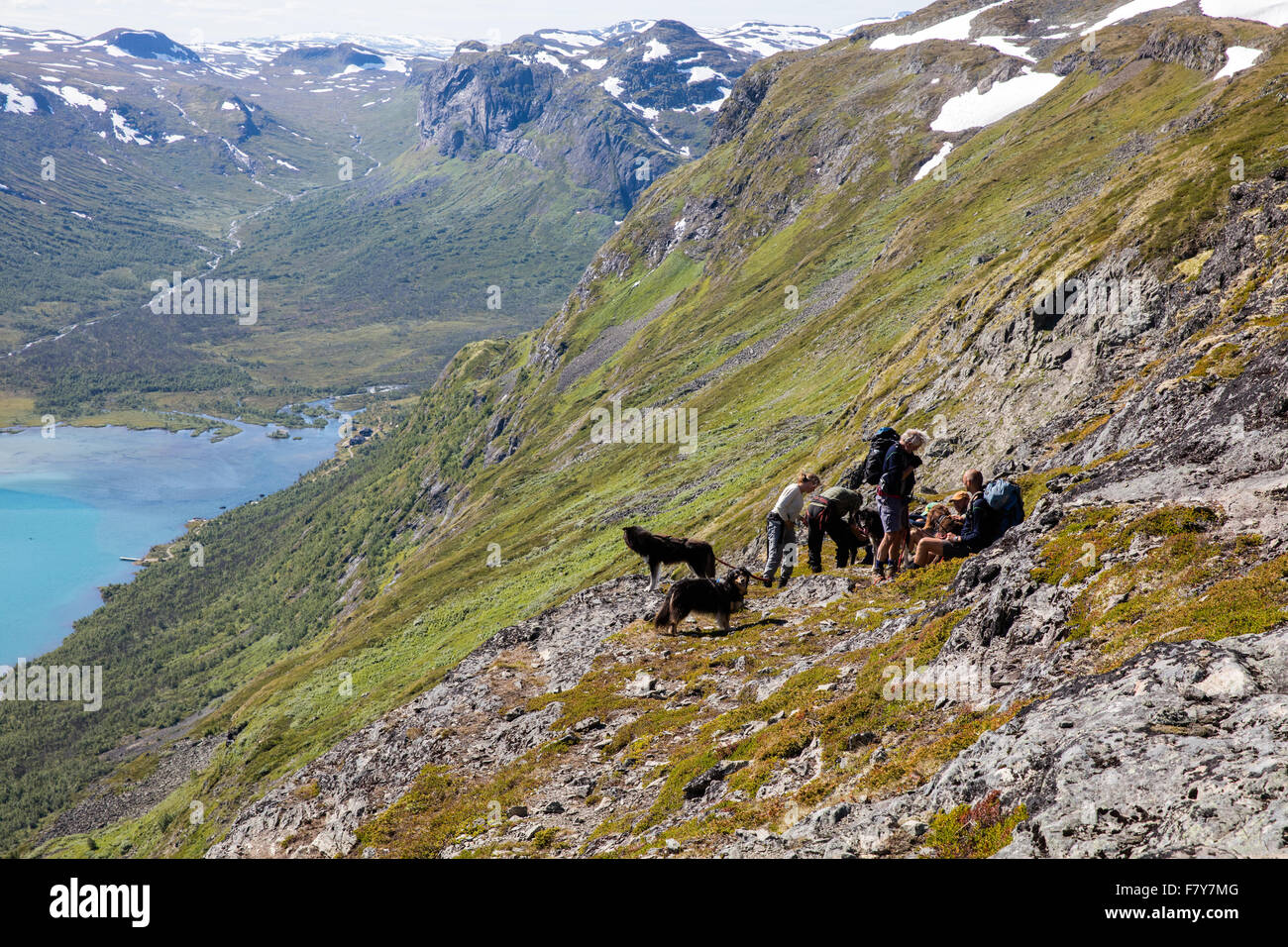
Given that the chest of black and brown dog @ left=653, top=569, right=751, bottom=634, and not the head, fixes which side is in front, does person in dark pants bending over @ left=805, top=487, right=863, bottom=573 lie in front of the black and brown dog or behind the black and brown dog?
in front

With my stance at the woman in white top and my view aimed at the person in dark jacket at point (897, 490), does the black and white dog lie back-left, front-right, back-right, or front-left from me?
back-right

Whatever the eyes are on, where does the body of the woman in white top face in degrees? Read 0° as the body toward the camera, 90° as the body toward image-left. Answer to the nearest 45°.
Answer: approximately 270°

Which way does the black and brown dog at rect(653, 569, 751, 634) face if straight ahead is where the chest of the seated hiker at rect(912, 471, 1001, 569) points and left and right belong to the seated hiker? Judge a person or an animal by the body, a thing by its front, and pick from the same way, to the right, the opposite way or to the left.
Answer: the opposite way

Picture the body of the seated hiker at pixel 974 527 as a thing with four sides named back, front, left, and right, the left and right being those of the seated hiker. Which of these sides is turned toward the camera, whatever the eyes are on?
left

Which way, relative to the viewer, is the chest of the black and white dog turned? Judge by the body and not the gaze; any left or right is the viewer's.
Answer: facing to the left of the viewer

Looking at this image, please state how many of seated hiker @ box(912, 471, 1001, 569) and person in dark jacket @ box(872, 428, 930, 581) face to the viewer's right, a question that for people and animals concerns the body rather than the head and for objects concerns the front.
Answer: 1

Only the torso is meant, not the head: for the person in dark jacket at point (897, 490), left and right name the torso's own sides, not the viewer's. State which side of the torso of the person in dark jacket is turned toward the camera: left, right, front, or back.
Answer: right

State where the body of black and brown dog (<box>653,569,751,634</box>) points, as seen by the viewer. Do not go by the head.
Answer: to the viewer's right
